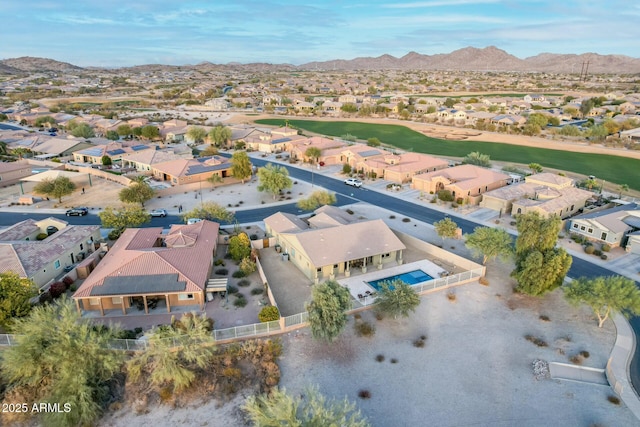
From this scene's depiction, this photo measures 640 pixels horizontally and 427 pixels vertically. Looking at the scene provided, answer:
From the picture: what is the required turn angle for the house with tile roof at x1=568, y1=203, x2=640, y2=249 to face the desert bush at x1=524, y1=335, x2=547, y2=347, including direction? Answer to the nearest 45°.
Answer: approximately 45° to its left

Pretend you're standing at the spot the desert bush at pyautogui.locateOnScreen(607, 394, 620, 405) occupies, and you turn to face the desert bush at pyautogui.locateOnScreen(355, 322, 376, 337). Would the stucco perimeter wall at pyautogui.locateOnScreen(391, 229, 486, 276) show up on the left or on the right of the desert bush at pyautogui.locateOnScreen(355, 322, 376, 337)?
right

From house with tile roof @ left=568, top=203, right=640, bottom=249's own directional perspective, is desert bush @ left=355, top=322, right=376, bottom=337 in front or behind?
in front

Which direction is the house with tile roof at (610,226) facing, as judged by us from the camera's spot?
facing the viewer and to the left of the viewer

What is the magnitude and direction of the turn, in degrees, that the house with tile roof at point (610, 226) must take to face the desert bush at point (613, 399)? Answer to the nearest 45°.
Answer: approximately 45° to its left
